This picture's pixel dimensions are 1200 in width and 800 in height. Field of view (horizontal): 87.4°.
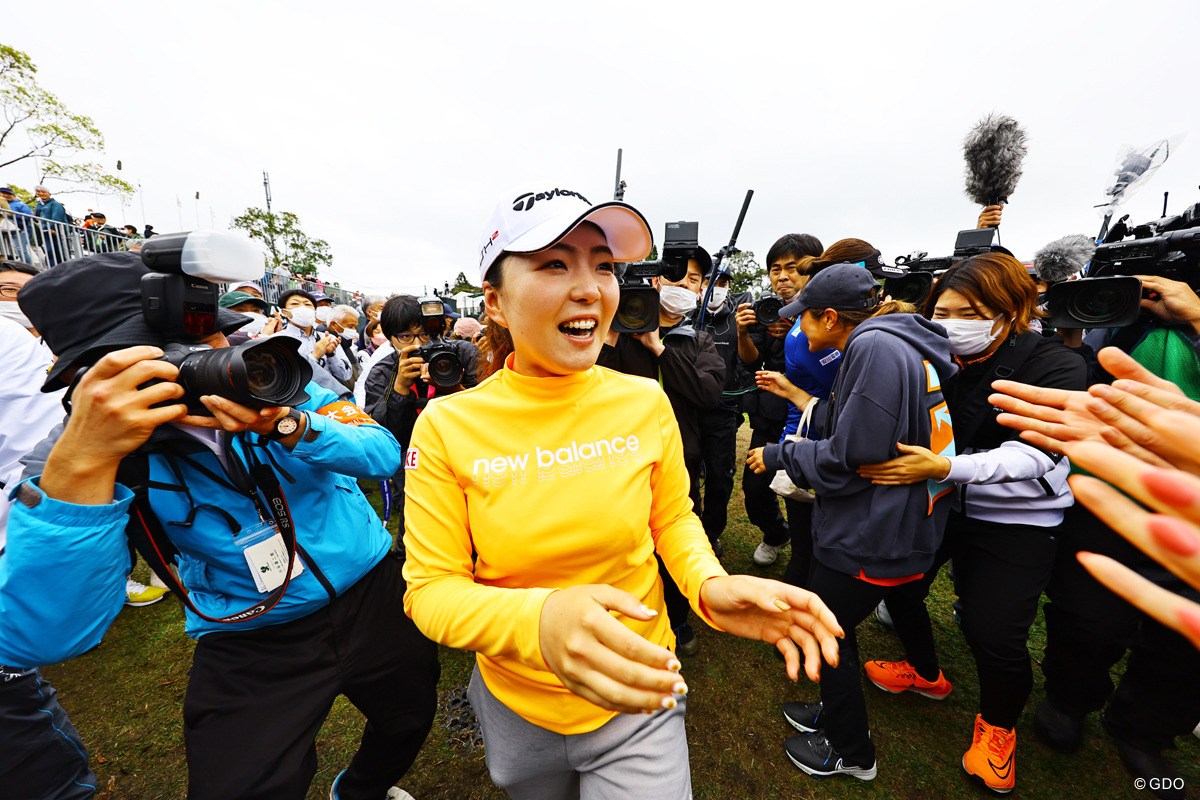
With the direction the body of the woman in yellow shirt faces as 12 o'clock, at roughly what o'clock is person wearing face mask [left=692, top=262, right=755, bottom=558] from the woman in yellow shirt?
The person wearing face mask is roughly at 8 o'clock from the woman in yellow shirt.

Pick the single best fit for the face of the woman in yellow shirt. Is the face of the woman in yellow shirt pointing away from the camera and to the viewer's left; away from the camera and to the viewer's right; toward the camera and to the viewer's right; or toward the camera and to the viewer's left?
toward the camera and to the viewer's right

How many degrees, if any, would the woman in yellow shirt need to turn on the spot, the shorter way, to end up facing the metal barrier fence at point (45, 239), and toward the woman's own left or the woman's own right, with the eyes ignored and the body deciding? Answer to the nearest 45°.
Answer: approximately 180°

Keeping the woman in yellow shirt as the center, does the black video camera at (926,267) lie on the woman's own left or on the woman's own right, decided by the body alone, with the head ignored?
on the woman's own left

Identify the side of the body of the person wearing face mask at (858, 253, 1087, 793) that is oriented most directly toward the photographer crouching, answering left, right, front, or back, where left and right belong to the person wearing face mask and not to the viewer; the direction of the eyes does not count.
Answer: front

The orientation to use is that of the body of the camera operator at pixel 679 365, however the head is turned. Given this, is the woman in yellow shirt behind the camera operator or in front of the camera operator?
in front

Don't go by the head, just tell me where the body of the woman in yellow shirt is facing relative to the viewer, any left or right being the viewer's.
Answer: facing the viewer and to the right of the viewer

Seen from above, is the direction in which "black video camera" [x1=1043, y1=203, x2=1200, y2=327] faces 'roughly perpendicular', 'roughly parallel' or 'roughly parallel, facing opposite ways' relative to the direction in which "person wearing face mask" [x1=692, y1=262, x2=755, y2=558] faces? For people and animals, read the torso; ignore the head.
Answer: roughly perpendicular

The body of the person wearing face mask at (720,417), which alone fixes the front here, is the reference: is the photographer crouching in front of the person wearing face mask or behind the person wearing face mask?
in front
